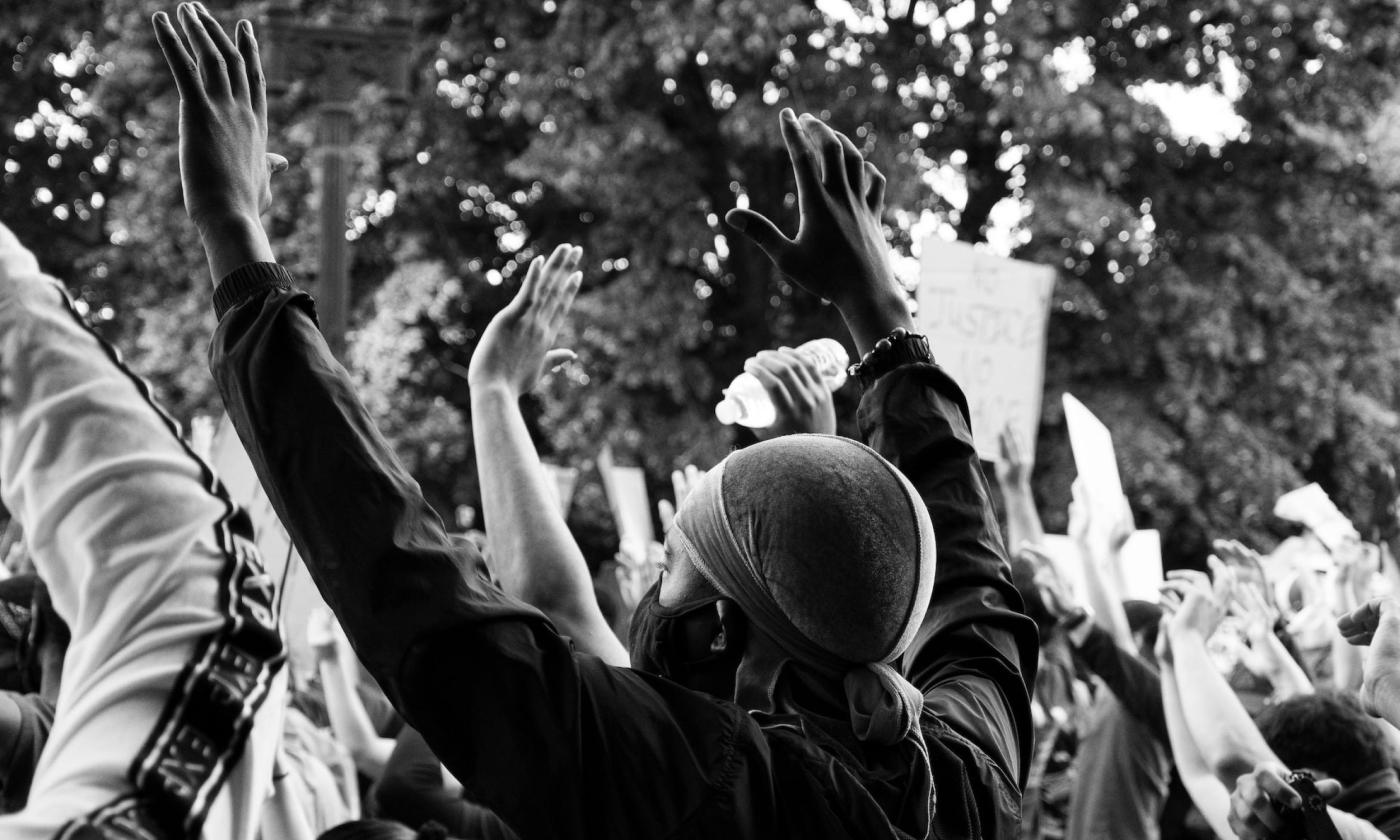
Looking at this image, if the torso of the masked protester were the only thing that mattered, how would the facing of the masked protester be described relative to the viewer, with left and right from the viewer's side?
facing away from the viewer and to the left of the viewer
